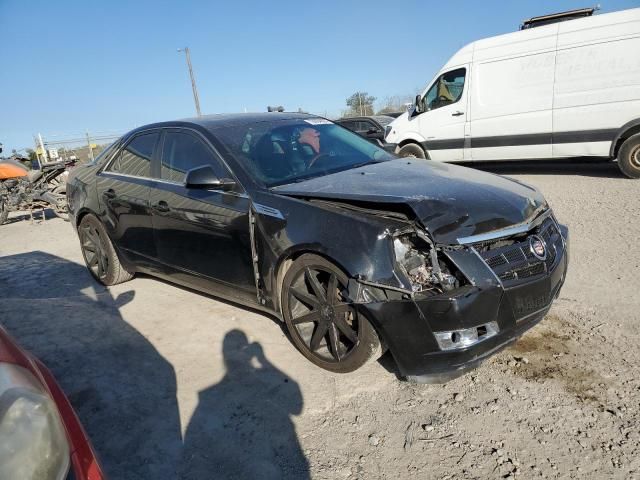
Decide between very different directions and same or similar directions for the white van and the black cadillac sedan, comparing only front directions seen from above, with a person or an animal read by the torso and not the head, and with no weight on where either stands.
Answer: very different directions

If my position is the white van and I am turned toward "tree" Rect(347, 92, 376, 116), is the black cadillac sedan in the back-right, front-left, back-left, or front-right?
back-left

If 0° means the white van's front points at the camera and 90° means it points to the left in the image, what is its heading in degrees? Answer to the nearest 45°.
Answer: approximately 135°

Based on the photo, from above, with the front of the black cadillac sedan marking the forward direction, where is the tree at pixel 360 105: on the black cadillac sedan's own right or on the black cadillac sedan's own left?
on the black cadillac sedan's own left

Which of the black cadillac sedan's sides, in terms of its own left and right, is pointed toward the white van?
left

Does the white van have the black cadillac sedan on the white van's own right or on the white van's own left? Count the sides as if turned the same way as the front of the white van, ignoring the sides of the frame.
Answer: on the white van's own left
